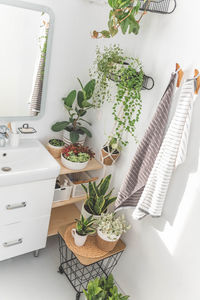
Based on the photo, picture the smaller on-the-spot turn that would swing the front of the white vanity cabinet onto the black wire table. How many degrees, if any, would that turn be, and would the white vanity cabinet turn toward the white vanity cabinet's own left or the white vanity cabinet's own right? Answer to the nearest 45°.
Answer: approximately 45° to the white vanity cabinet's own left

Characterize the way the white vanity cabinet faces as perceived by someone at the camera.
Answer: facing the viewer and to the right of the viewer

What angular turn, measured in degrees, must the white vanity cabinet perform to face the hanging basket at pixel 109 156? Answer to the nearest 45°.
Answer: approximately 45° to its left

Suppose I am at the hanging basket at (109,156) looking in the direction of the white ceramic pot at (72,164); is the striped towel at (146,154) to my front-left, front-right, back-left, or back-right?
back-left

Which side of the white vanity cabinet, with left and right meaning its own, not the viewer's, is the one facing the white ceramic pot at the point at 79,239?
front

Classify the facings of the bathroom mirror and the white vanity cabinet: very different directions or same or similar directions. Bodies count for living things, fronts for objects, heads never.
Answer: same or similar directions

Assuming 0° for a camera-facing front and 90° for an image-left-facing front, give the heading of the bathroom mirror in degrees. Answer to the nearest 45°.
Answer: approximately 315°

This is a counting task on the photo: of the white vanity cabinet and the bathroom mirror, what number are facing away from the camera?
0

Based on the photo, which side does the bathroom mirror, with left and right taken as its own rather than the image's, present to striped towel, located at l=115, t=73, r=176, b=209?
front

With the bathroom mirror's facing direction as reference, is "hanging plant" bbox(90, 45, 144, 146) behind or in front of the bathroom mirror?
in front
